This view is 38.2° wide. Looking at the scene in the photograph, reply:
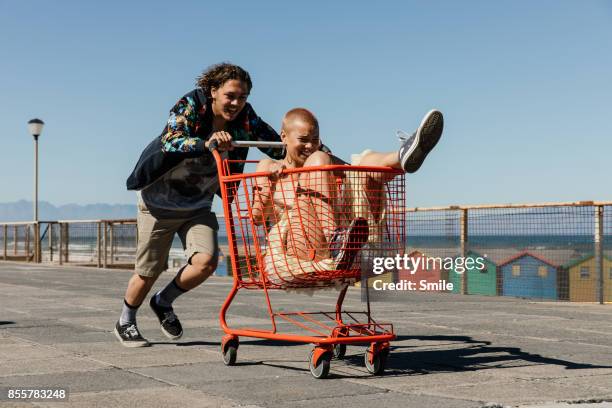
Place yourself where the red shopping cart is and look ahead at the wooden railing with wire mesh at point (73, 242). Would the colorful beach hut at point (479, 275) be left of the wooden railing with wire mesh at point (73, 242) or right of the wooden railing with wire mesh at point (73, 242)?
right

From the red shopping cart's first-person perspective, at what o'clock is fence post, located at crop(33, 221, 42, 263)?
The fence post is roughly at 7 o'clock from the red shopping cart.

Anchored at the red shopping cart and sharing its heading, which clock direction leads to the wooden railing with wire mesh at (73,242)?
The wooden railing with wire mesh is roughly at 7 o'clock from the red shopping cart.

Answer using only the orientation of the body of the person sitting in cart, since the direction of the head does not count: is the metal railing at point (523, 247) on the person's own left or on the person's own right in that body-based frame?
on the person's own left

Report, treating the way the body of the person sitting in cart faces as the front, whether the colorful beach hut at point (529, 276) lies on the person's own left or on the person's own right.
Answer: on the person's own left

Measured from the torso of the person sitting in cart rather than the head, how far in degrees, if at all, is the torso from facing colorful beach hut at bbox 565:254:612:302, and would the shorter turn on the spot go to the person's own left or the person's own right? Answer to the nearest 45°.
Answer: approximately 90° to the person's own left

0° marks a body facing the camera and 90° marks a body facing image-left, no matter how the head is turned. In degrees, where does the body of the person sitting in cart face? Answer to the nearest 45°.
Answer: approximately 315°

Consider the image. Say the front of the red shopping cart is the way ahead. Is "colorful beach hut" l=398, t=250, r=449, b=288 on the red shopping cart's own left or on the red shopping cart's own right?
on the red shopping cart's own left

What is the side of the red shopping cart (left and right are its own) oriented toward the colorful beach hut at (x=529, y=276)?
left
